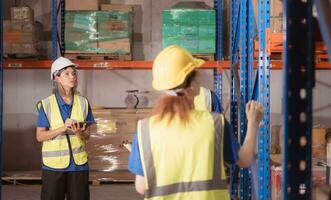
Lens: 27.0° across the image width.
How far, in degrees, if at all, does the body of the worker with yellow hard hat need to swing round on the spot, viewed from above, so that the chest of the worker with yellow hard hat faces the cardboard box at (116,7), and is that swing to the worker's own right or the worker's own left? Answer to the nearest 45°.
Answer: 0° — they already face it

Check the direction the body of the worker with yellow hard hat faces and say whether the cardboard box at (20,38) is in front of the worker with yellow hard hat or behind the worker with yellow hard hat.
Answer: in front

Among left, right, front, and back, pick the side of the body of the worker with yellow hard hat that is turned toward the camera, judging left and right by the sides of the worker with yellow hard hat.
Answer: back

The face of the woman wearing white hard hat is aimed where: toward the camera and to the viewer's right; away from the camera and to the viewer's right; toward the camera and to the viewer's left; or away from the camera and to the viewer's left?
toward the camera and to the viewer's right

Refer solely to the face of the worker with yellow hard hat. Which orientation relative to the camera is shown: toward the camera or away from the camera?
away from the camera

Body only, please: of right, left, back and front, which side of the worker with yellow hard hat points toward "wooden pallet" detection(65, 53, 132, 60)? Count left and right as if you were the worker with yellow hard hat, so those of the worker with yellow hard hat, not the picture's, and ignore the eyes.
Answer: front

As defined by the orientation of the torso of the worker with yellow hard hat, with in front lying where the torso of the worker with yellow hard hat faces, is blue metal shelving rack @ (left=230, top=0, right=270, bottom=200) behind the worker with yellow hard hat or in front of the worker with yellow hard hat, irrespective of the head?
in front

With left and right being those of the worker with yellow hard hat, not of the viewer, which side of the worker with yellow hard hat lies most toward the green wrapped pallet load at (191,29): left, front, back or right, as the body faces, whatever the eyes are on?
front
